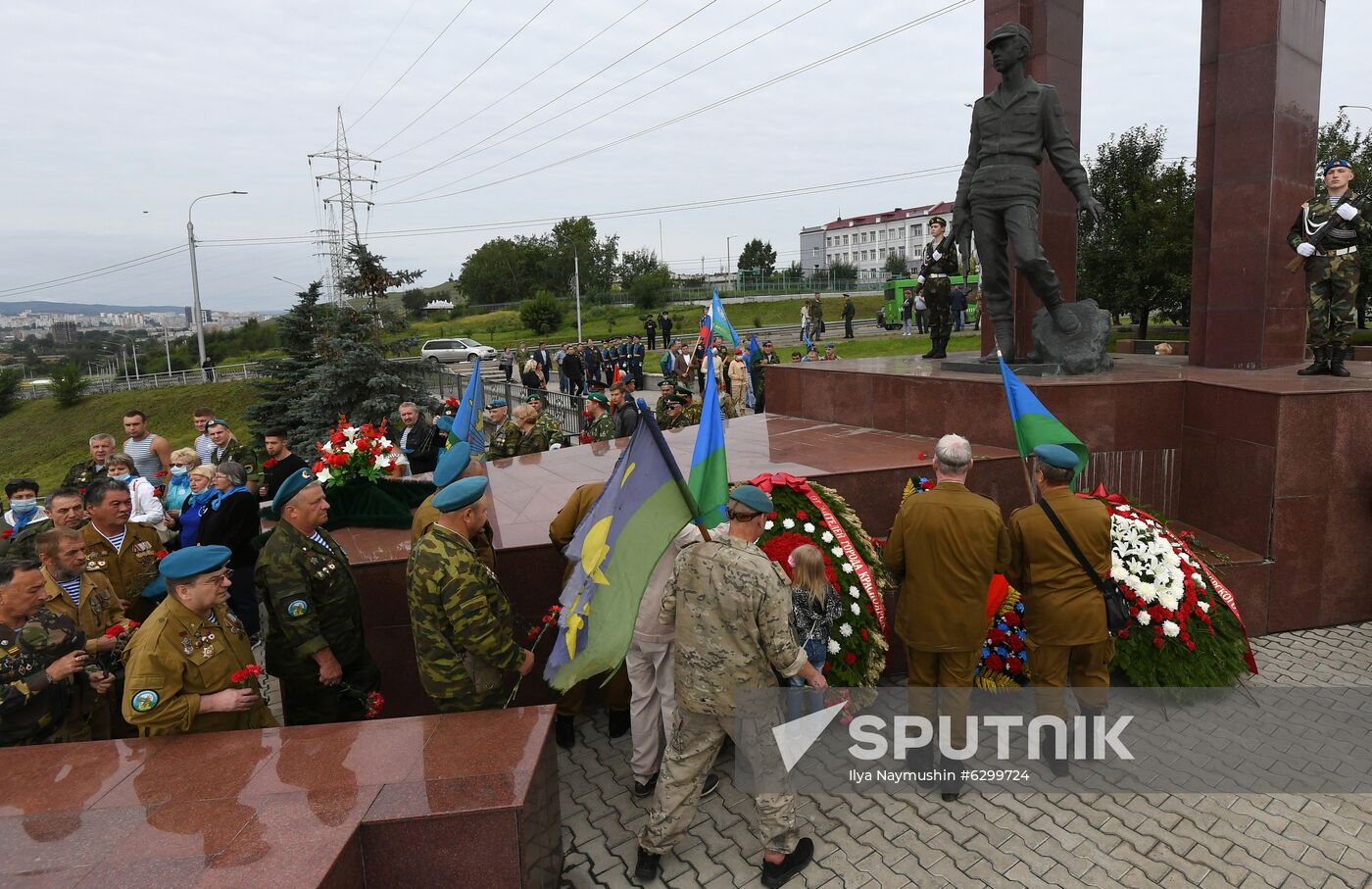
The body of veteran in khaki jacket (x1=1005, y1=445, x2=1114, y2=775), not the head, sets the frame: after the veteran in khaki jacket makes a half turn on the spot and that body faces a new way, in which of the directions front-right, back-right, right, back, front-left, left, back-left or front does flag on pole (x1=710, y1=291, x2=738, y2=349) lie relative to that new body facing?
back-right

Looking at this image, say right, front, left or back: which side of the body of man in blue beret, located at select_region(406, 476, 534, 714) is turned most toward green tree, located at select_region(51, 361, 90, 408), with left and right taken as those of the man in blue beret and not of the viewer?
left

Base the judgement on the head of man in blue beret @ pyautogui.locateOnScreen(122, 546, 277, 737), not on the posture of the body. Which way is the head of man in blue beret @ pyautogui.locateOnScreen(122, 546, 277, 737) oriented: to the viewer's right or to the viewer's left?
to the viewer's right

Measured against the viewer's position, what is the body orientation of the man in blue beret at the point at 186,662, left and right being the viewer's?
facing the viewer and to the right of the viewer

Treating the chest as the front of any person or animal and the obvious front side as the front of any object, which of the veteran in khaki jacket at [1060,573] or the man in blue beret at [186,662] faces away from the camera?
the veteran in khaki jacket

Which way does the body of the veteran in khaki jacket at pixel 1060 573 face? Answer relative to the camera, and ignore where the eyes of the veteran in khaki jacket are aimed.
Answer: away from the camera

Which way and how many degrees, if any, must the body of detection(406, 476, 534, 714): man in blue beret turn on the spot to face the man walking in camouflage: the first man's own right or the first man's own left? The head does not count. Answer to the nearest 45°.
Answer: approximately 45° to the first man's own right

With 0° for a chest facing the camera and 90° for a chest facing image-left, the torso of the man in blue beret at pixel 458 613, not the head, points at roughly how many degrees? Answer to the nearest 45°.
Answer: approximately 270°

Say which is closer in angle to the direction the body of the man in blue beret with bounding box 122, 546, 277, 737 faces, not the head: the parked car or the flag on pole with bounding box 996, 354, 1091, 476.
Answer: the flag on pole
